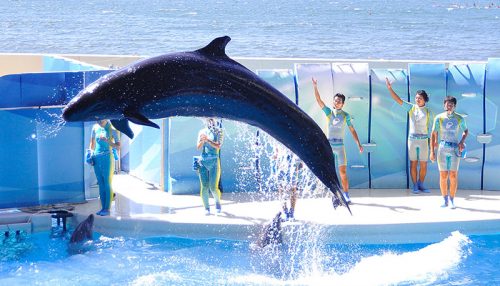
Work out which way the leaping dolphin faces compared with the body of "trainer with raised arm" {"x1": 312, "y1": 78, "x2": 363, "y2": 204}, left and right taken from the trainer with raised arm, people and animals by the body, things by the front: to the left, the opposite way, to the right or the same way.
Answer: to the right

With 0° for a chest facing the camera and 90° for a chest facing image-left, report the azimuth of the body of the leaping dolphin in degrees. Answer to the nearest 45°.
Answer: approximately 90°

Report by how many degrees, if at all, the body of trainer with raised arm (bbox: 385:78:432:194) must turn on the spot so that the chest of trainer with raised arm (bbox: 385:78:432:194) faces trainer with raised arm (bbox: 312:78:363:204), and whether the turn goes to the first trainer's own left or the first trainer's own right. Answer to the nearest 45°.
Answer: approximately 45° to the first trainer's own right

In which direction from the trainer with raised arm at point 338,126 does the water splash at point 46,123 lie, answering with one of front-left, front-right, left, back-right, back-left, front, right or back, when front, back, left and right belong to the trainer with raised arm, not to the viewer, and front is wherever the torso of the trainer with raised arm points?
right

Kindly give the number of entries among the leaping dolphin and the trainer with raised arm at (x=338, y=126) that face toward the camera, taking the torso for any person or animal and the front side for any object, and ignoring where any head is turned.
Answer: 1

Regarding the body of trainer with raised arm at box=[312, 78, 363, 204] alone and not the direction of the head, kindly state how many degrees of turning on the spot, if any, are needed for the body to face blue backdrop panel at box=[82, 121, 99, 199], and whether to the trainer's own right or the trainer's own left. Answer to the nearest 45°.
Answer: approximately 90° to the trainer's own right

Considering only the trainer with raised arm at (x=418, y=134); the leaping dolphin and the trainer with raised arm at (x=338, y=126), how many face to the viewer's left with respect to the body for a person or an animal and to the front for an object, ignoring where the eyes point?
1

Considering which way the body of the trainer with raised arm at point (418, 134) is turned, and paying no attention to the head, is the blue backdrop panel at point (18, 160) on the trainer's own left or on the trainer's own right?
on the trainer's own right

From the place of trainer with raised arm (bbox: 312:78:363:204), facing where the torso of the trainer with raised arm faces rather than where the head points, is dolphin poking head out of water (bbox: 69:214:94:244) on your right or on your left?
on your right

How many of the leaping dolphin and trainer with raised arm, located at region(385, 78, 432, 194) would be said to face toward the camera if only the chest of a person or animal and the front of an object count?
1

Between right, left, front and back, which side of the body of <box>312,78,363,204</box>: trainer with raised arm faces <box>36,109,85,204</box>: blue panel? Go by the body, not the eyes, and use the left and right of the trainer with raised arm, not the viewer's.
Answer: right
